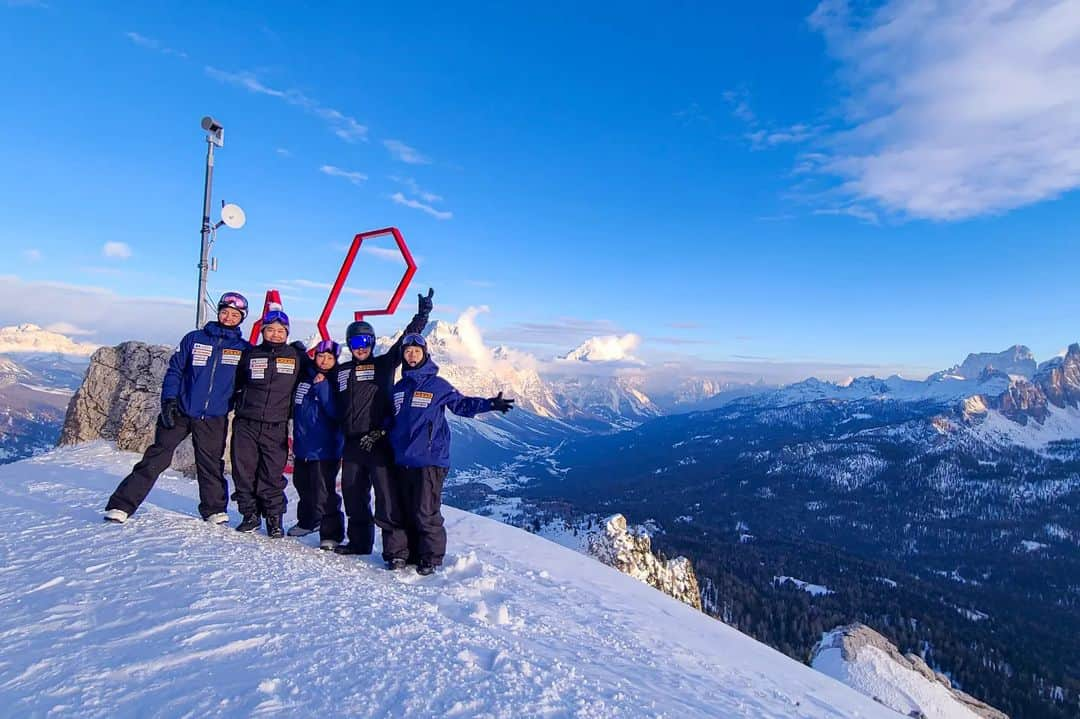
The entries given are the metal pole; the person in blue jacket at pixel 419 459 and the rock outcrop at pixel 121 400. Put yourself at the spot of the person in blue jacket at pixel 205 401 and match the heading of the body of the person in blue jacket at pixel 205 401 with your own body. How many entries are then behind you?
2

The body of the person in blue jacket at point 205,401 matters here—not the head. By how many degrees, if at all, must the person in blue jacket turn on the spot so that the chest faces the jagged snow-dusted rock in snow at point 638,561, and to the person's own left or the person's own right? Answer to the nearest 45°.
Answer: approximately 135° to the person's own left

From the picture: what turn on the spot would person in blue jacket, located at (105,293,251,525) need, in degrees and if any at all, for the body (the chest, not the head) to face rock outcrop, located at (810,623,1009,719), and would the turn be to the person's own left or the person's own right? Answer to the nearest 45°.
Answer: approximately 90° to the person's own left

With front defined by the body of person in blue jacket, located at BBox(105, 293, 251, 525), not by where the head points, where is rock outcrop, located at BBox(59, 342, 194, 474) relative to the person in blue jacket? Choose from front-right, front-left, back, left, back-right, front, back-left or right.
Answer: back

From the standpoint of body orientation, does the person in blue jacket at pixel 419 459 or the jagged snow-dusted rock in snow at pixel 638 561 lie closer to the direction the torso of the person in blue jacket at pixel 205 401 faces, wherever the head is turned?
the person in blue jacket

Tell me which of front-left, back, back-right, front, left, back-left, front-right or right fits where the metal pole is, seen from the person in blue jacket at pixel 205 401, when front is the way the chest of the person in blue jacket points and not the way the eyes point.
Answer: back

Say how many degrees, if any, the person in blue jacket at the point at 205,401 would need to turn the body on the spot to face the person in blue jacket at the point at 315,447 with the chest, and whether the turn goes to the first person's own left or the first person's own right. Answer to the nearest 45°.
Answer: approximately 90° to the first person's own left

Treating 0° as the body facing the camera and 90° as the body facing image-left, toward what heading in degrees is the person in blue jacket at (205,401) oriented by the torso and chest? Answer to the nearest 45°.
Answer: approximately 0°

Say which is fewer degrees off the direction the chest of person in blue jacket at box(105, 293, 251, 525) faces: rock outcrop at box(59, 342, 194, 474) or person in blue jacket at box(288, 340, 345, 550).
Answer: the person in blue jacket

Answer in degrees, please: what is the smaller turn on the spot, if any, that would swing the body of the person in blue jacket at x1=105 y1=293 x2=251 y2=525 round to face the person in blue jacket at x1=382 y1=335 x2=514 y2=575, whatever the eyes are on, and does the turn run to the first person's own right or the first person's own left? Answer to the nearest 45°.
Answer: approximately 45° to the first person's own left
